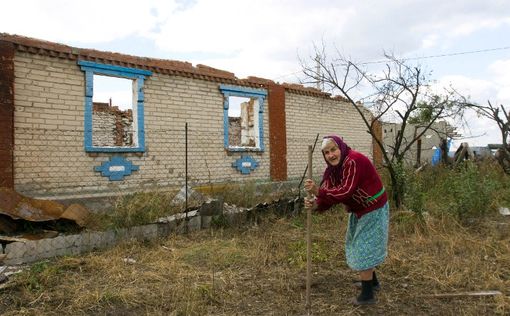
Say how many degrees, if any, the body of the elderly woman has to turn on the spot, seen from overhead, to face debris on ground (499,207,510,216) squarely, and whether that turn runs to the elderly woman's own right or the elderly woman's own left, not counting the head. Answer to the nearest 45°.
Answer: approximately 135° to the elderly woman's own right

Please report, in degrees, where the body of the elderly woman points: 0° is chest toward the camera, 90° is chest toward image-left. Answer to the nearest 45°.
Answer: approximately 90°

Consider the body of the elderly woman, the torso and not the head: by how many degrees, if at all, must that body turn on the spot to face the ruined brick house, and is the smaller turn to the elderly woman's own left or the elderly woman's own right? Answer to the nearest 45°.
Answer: approximately 45° to the elderly woman's own right

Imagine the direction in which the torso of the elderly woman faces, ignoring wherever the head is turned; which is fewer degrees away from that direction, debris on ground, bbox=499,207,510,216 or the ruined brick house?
the ruined brick house
